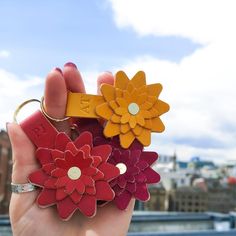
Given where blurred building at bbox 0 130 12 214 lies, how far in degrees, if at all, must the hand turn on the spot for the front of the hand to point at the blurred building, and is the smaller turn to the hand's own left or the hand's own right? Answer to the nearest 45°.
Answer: approximately 180°

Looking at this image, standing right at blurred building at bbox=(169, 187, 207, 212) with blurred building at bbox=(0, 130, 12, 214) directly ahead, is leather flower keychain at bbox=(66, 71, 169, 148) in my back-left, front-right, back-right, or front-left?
front-left

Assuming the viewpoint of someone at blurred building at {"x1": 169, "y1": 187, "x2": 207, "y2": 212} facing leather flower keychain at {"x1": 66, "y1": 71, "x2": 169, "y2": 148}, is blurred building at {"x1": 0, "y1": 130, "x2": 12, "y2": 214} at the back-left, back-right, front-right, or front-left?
front-right

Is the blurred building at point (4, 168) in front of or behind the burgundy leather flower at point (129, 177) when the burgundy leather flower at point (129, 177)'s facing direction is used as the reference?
behind

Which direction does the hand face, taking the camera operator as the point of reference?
facing the viewer

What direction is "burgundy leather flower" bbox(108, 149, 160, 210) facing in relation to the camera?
toward the camera

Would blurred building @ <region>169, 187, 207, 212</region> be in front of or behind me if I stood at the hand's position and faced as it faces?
behind
